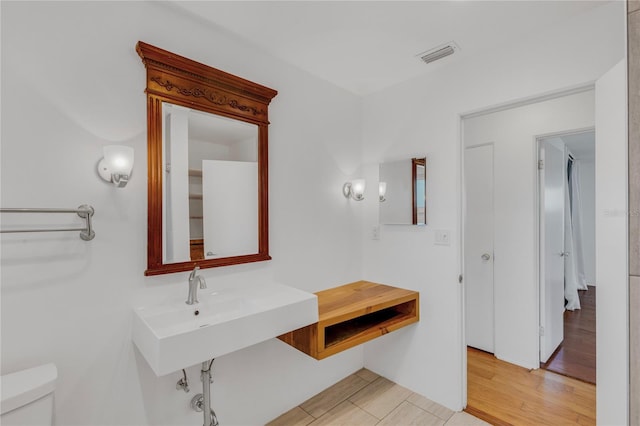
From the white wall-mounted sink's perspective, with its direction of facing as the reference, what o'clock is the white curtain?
The white curtain is roughly at 10 o'clock from the white wall-mounted sink.

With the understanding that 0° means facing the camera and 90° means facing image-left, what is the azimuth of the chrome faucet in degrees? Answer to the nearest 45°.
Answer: approximately 315°

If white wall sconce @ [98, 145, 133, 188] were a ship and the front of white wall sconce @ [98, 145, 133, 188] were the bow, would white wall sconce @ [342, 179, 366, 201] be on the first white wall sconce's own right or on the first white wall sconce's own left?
on the first white wall sconce's own left

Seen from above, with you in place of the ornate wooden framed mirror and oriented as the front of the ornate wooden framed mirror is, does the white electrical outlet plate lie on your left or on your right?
on your left

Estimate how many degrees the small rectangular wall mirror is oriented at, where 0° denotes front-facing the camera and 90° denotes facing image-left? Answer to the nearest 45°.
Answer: approximately 45°

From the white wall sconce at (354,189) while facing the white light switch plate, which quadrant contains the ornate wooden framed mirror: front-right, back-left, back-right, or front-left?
back-right

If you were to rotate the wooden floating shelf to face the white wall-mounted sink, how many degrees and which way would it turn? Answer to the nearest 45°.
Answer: approximately 90° to its right
